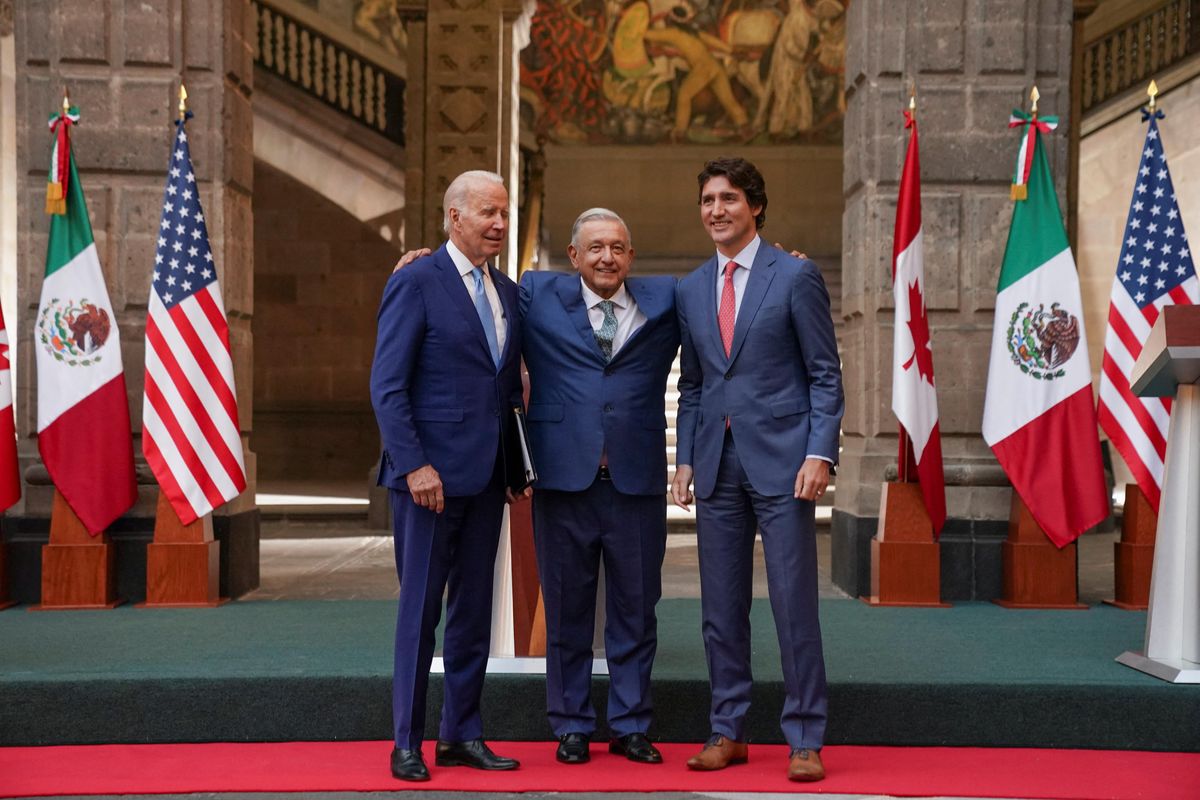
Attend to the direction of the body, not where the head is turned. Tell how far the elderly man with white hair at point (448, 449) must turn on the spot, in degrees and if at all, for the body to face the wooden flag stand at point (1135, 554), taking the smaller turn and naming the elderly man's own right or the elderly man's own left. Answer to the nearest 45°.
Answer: approximately 90° to the elderly man's own left

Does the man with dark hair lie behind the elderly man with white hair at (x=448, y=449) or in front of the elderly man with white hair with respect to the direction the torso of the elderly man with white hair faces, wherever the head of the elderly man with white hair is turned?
in front

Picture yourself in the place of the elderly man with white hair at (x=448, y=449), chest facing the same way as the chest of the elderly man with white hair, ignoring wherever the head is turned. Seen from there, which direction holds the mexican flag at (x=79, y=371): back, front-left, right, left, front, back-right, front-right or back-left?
back

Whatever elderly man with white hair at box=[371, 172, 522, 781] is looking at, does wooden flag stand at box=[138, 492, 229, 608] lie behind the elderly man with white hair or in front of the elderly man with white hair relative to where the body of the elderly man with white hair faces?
behind

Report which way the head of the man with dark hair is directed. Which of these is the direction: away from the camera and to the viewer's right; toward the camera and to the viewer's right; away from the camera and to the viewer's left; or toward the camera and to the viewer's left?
toward the camera and to the viewer's left

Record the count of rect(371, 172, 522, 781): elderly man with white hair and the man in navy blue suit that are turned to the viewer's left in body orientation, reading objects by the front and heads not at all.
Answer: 0

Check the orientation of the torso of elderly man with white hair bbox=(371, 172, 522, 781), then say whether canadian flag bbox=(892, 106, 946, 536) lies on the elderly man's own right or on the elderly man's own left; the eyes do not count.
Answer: on the elderly man's own left

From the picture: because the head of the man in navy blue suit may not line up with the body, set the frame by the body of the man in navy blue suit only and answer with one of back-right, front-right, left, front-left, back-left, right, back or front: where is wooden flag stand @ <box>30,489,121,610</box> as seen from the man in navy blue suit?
back-right

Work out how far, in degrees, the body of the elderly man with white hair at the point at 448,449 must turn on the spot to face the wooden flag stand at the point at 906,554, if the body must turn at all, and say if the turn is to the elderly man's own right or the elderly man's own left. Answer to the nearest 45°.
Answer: approximately 90° to the elderly man's own left

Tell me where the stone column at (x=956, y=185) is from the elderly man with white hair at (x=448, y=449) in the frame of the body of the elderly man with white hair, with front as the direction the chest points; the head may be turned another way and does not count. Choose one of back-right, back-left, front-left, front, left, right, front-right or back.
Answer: left

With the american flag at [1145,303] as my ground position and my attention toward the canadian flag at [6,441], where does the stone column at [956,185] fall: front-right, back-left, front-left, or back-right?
front-right

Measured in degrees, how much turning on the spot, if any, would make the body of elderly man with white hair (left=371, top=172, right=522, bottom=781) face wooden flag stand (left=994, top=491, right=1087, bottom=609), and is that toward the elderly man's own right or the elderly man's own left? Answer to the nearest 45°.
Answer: approximately 90° to the elderly man's own left
